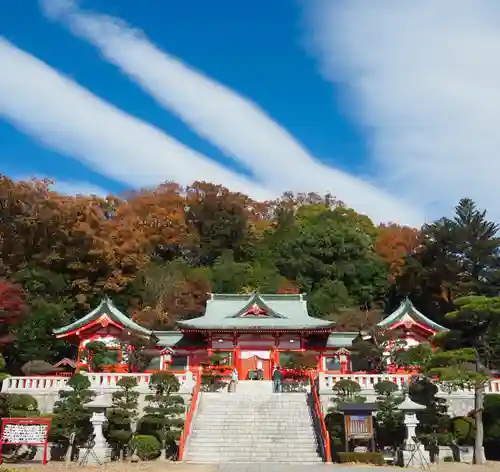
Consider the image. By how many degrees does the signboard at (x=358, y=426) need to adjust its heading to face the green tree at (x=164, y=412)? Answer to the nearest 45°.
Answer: approximately 90° to its right

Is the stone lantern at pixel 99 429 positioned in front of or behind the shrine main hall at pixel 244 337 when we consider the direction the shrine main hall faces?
in front

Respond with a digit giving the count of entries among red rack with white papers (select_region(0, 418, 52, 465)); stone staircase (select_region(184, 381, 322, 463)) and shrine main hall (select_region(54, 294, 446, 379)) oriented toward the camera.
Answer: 3

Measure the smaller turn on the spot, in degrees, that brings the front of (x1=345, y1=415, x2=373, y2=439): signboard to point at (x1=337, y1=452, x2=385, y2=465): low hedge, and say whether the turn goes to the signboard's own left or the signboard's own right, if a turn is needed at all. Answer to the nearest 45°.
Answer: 0° — it already faces it

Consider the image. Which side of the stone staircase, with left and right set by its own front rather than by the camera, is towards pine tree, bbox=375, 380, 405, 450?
left

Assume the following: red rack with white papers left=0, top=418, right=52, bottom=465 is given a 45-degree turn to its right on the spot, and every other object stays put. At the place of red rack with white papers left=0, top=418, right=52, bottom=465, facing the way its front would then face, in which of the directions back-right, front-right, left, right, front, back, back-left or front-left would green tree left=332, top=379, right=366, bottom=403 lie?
back-left

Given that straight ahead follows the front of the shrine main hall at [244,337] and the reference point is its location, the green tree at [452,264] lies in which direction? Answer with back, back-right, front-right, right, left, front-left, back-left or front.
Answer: back-left

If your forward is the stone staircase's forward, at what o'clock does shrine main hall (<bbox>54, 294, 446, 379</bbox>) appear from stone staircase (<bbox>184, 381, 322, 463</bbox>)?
The shrine main hall is roughly at 6 o'clock from the stone staircase.

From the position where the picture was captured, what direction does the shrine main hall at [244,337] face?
facing the viewer

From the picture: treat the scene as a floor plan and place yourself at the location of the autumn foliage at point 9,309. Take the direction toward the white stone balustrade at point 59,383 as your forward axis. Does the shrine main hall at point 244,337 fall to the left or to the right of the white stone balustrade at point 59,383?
left

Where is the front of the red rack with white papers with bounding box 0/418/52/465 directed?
toward the camera

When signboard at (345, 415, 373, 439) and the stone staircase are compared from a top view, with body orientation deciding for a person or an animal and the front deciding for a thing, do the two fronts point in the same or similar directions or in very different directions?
same or similar directions

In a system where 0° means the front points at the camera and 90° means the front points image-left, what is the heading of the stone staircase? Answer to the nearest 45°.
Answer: approximately 0°

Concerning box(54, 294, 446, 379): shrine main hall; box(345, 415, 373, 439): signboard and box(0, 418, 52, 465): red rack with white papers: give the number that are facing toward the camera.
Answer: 3

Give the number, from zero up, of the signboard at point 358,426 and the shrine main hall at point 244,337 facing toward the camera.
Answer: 2

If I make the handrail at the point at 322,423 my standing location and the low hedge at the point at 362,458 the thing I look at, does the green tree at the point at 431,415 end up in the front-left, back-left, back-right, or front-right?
front-left
